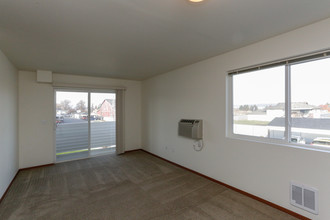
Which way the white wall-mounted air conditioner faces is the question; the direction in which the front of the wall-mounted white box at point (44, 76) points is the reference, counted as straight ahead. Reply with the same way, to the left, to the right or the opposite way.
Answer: to the right

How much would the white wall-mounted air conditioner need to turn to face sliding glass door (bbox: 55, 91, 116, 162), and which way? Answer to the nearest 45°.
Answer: approximately 45° to its right

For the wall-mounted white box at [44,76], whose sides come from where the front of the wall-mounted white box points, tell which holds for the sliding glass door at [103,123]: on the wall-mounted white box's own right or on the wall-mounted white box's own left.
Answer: on the wall-mounted white box's own left

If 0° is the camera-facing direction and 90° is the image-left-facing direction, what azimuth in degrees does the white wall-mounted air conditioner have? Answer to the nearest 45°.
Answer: approximately 45°

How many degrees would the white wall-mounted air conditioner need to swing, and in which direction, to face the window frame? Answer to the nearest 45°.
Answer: approximately 90° to its left

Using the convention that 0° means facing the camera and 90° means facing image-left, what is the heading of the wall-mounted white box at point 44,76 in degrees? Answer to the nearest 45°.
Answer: approximately 0°

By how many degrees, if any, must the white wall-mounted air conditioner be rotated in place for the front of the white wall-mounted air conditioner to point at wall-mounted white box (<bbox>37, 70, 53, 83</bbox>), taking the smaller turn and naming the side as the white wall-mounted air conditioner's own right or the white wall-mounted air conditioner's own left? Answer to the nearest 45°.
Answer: approximately 45° to the white wall-mounted air conditioner's own right

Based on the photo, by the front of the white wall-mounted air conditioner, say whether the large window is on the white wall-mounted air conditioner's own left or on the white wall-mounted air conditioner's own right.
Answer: on the white wall-mounted air conditioner's own left
